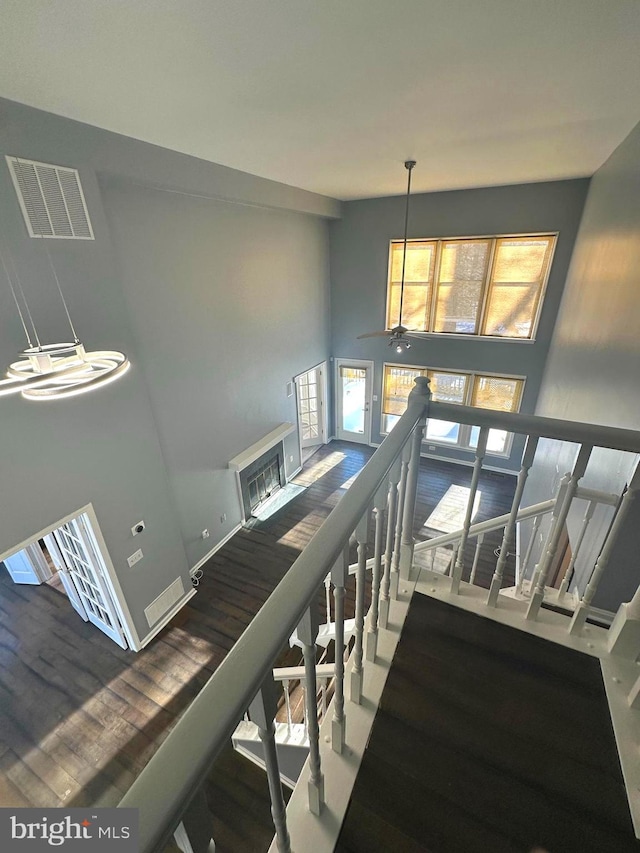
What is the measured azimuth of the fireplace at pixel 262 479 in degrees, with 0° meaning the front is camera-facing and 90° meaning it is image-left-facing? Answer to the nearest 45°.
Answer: approximately 315°

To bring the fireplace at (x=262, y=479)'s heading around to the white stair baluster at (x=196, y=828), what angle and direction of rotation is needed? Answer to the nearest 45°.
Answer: approximately 45° to its right

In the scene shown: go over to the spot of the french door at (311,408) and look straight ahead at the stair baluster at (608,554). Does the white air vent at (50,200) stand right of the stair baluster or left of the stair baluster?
right

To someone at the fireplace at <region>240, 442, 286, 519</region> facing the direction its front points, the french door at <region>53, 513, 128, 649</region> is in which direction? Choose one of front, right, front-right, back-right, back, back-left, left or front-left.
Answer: right

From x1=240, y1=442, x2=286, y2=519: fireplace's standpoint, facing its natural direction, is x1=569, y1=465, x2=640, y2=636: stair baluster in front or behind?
in front

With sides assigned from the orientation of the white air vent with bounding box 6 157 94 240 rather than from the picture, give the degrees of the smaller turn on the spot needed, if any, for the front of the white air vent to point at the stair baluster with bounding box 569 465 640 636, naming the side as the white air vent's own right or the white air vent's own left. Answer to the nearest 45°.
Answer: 0° — it already faces it

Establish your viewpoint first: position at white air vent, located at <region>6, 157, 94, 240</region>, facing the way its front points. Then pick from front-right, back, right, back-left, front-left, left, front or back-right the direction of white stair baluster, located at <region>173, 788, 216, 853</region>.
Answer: front-right

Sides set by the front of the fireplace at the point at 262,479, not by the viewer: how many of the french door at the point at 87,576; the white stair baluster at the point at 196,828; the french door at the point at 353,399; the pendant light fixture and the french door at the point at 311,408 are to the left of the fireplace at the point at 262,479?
2

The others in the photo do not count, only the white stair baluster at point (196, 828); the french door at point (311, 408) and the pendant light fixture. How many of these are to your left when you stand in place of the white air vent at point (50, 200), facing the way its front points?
1

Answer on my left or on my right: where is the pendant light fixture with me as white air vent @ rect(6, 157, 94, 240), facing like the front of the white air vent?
on my right

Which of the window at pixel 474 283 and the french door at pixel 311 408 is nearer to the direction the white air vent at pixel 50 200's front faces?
the window

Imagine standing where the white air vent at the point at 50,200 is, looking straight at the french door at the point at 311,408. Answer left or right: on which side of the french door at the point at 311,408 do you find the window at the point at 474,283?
right

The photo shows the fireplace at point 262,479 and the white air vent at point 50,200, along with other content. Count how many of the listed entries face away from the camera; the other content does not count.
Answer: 0

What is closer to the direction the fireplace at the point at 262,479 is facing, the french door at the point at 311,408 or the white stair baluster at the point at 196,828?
the white stair baluster
